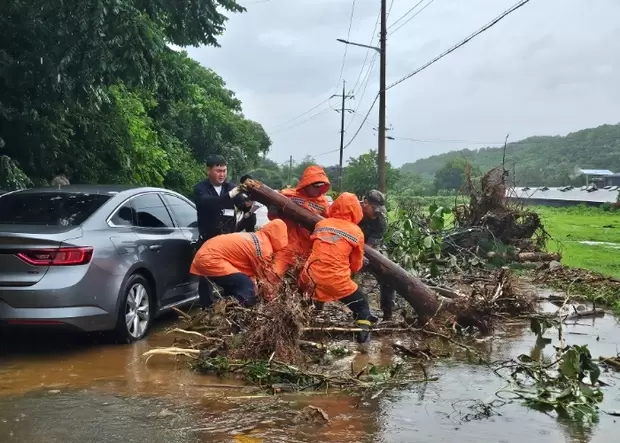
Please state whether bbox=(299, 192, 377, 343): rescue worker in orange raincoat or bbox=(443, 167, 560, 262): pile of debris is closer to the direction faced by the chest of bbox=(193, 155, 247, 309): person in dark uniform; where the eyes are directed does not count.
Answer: the rescue worker in orange raincoat

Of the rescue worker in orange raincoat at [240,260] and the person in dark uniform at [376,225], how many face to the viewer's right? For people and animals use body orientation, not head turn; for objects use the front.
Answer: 1

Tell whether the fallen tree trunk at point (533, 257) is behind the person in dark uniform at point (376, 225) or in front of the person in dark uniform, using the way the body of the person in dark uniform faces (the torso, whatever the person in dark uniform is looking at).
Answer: behind

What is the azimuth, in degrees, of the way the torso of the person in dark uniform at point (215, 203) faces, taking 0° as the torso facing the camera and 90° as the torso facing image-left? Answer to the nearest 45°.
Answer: approximately 315°

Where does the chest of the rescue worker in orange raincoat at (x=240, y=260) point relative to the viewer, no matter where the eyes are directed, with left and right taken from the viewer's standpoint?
facing to the right of the viewer

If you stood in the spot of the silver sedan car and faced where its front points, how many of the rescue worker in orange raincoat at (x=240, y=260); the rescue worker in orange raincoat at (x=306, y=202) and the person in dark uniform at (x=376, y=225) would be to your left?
0

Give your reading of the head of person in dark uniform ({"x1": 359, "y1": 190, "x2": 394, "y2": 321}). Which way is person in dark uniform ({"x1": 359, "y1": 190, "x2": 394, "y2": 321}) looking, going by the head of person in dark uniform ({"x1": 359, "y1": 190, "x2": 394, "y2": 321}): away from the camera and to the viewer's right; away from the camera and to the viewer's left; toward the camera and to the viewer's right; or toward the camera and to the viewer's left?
toward the camera and to the viewer's left

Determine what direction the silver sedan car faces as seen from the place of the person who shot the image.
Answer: facing away from the viewer and to the right of the viewer

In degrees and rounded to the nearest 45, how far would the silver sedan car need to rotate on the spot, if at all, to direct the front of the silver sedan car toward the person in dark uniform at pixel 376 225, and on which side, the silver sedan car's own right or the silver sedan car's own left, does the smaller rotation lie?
approximately 45° to the silver sedan car's own right

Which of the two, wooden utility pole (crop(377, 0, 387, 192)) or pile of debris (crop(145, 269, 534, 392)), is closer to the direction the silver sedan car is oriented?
the wooden utility pole

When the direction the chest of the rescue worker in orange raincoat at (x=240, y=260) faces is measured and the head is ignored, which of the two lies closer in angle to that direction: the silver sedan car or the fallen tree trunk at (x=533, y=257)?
the fallen tree trunk

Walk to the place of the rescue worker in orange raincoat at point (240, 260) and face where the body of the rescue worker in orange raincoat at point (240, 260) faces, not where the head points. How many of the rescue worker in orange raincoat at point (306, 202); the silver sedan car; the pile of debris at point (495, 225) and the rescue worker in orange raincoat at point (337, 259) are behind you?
1

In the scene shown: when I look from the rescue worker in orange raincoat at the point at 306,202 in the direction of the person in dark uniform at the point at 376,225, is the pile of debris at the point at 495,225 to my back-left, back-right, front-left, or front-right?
front-left

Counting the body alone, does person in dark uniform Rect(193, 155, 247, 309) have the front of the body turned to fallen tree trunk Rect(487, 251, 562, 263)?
no

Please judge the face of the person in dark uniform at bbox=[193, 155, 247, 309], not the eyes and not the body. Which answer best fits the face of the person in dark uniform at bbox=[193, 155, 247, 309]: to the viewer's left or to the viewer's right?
to the viewer's right

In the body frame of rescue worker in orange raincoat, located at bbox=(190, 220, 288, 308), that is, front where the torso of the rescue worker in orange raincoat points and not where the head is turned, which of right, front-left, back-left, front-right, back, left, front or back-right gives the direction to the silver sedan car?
back

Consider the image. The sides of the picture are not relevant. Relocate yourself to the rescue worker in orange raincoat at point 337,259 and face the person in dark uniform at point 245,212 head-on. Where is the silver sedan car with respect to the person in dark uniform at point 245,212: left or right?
left

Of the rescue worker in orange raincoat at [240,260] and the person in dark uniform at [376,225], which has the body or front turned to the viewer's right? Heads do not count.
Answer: the rescue worker in orange raincoat
